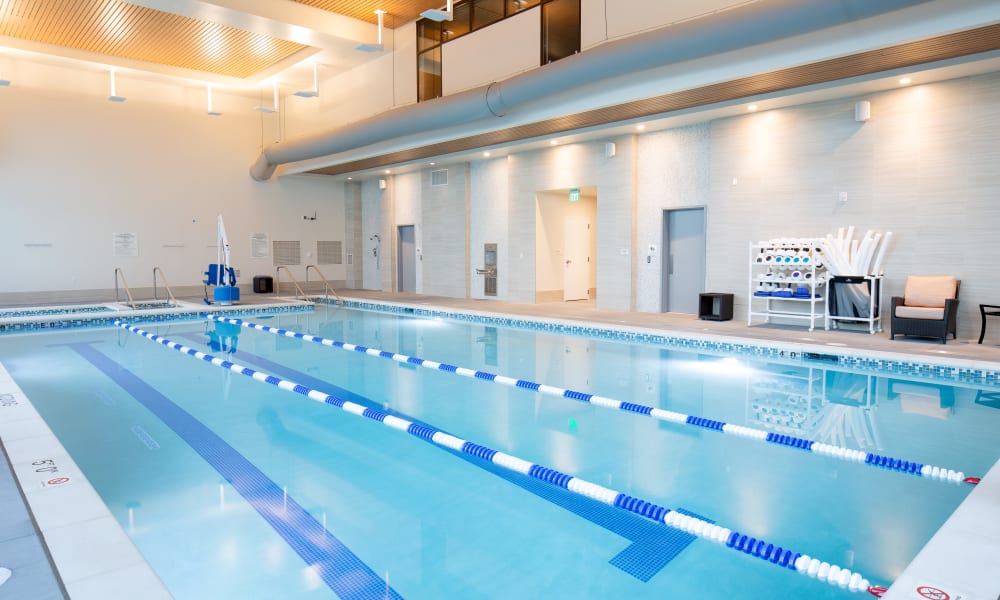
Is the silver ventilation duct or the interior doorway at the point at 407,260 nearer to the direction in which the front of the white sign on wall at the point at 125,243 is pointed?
the silver ventilation duct

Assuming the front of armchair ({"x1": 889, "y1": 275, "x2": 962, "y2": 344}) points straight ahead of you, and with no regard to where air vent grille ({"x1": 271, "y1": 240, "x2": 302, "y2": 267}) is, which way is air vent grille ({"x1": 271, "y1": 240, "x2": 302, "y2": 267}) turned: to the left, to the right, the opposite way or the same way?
to the left

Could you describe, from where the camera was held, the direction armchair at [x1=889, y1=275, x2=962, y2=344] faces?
facing the viewer and to the left of the viewer

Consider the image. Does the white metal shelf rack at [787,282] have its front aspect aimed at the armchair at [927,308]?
no

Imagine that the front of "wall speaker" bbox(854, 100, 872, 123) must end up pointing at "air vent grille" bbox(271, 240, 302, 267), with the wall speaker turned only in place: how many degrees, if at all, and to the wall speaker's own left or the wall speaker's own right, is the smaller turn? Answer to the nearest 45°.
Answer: approximately 45° to the wall speaker's own right

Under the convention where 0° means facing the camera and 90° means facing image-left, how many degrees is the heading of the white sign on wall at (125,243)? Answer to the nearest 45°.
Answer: approximately 0°

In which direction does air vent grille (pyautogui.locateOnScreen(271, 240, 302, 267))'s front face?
toward the camera

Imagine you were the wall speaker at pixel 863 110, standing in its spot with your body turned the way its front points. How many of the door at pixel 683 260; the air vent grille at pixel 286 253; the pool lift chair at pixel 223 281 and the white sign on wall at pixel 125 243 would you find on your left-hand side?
0

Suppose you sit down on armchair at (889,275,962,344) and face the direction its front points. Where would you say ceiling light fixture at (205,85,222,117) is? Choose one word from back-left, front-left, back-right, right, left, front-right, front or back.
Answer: front-right

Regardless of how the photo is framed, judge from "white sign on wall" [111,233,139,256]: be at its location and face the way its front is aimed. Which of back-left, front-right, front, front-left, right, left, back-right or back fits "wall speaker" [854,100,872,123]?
front-left

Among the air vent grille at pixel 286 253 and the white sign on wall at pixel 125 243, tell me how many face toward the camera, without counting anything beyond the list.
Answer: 2

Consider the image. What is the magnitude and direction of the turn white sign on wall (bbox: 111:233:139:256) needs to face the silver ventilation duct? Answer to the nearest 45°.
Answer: approximately 45° to its left

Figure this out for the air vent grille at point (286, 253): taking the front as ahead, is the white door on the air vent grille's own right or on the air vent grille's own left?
on the air vent grille's own left

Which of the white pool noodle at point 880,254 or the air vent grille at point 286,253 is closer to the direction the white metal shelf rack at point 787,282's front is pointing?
the air vent grille

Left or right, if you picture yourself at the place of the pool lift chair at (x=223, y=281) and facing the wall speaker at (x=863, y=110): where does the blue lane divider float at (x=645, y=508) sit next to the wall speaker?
right

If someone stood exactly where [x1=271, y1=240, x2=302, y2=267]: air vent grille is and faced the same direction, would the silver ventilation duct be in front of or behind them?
in front

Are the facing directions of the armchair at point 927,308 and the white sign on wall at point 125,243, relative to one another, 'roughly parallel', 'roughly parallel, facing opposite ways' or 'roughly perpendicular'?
roughly perpendicular
